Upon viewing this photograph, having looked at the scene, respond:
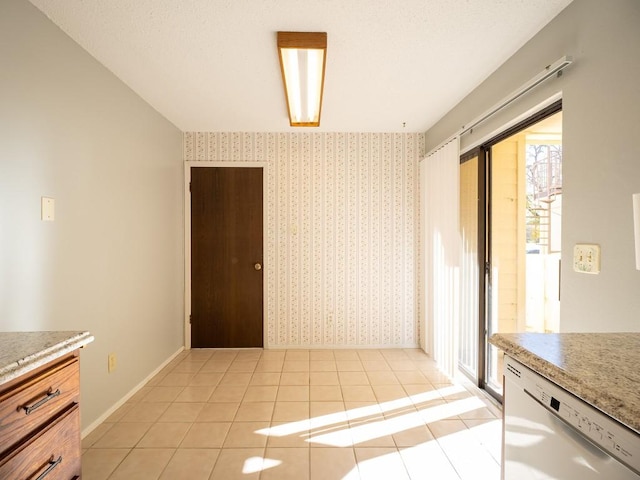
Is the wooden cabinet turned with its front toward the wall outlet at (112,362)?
no

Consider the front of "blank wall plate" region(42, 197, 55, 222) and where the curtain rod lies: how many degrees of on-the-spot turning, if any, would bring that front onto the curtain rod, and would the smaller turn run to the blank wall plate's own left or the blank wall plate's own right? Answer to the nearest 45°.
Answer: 0° — it already faces it

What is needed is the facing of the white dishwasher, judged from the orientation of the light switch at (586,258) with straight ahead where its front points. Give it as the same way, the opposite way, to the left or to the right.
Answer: the same way

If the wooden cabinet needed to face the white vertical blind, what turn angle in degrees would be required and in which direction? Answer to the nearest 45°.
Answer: approximately 45° to its left

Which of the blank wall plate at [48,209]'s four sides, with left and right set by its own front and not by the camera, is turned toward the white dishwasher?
front

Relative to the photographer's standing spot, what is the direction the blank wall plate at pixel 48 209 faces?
facing the viewer and to the right of the viewer

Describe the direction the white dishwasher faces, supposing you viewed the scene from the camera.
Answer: facing the viewer and to the left of the viewer

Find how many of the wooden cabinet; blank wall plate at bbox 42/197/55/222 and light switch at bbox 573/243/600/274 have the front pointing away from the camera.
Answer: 0

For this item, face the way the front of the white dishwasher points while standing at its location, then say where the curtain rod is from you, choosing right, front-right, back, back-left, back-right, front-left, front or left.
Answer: back-right

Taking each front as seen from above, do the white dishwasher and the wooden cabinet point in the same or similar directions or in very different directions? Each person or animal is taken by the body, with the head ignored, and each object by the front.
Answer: very different directions

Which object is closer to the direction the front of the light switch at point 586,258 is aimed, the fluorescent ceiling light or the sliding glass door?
the fluorescent ceiling light

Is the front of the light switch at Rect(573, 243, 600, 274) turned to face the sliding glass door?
no

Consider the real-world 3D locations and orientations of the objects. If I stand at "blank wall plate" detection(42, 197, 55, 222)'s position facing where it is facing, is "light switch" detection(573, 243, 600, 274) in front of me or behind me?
in front

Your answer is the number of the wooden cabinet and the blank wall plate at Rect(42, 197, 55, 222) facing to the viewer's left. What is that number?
0

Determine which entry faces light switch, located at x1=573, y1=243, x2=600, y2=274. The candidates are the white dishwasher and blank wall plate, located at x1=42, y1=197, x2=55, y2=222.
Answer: blank wall plate, located at x1=42, y1=197, x2=55, y2=222
